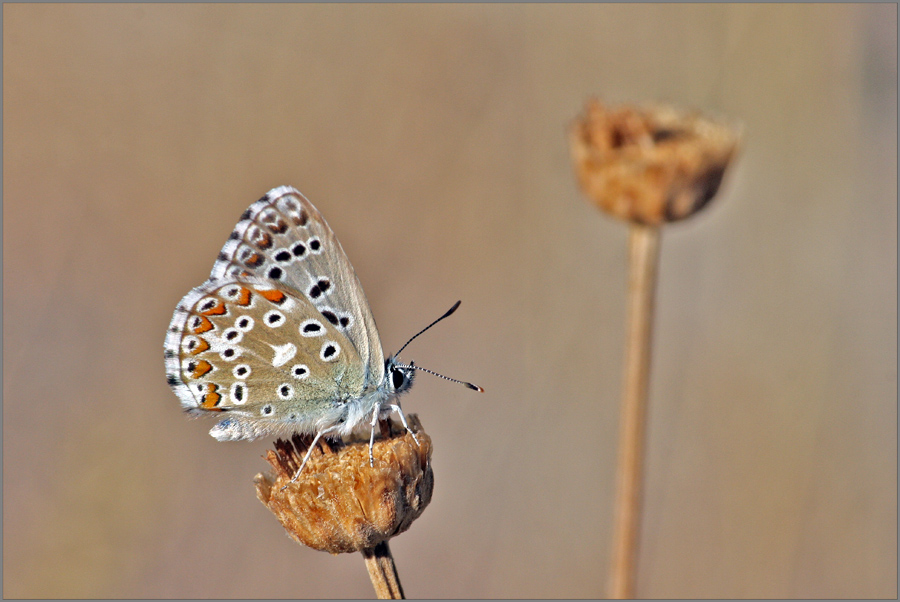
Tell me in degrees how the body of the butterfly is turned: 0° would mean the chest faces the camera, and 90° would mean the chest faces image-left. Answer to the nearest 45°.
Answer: approximately 270°
